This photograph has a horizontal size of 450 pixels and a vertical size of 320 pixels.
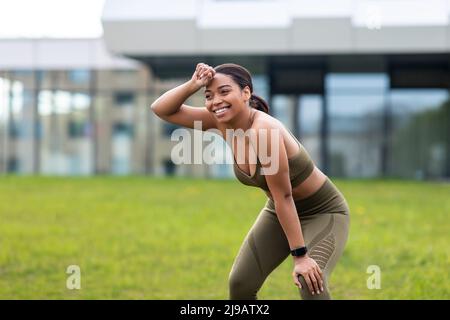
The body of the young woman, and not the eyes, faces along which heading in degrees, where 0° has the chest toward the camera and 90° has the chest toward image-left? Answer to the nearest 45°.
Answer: approximately 45°
